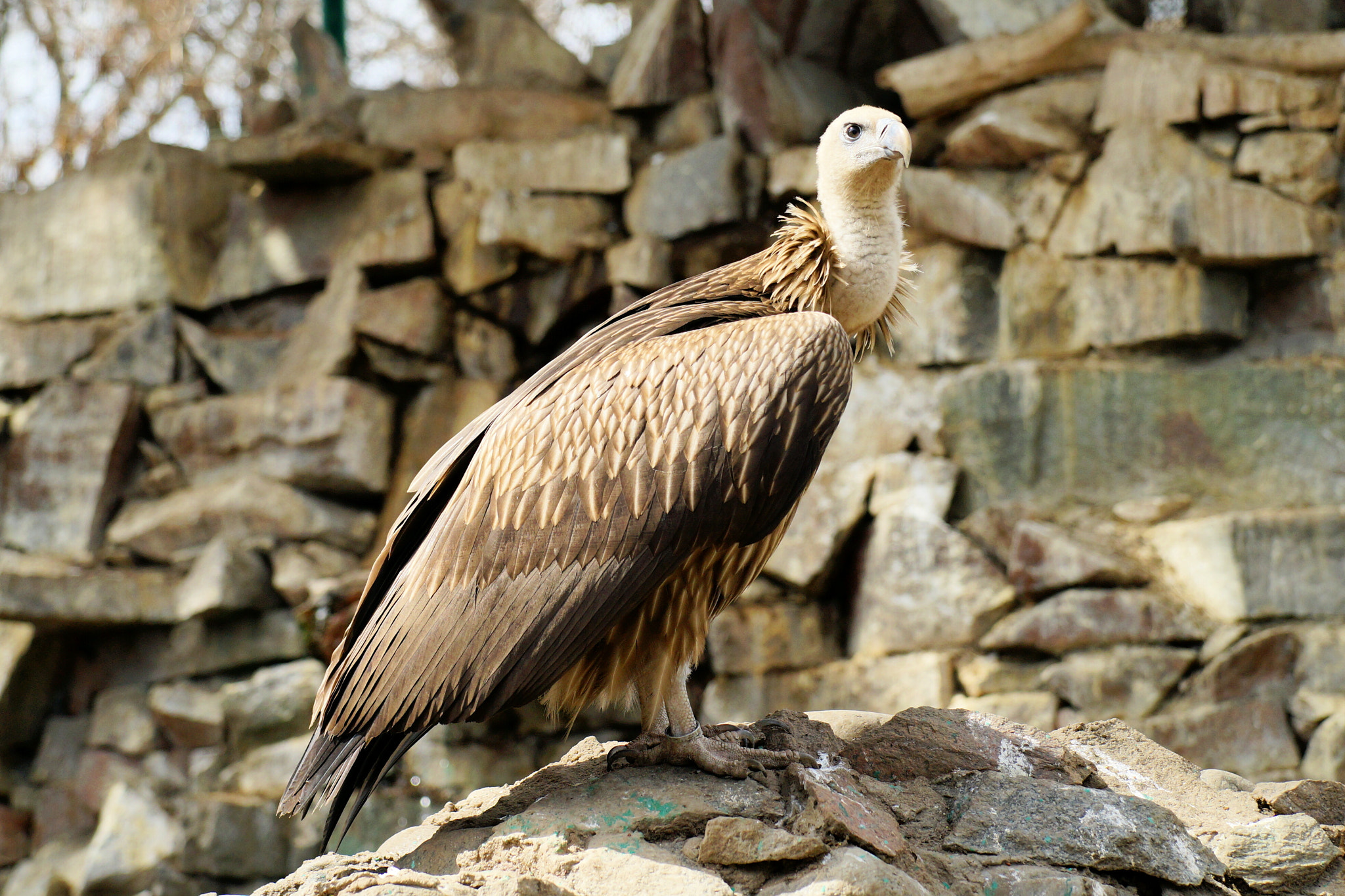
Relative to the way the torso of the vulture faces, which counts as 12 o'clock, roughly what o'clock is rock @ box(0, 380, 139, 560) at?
The rock is roughly at 8 o'clock from the vulture.

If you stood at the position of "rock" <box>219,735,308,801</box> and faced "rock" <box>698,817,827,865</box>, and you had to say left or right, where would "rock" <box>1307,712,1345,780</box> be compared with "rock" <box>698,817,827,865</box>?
left

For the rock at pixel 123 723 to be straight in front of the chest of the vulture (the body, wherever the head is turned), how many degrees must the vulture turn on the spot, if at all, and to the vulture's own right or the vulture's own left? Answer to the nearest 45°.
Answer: approximately 135° to the vulture's own left

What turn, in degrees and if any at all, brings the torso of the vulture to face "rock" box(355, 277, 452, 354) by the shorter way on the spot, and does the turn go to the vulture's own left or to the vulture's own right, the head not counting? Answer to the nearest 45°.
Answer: approximately 90° to the vulture's own left

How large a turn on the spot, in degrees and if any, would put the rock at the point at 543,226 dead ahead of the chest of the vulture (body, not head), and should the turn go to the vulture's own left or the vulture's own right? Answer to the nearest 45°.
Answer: approximately 90° to the vulture's own left

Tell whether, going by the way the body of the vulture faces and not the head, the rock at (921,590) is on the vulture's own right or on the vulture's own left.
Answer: on the vulture's own left

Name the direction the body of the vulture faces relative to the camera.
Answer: to the viewer's right

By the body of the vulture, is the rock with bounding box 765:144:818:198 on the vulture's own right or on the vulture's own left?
on the vulture's own left

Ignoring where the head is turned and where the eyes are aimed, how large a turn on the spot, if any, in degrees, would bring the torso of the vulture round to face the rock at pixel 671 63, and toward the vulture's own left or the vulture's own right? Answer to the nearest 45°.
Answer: approximately 90° to the vulture's own left

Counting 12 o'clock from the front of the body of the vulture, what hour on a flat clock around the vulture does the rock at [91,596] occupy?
The rock is roughly at 8 o'clock from the vulture.

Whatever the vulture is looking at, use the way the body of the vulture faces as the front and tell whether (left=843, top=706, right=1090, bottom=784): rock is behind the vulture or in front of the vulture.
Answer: in front

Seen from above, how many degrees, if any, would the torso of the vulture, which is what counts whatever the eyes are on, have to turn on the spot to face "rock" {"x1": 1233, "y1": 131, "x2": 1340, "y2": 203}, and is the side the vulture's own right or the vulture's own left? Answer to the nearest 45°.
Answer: approximately 45° to the vulture's own left
